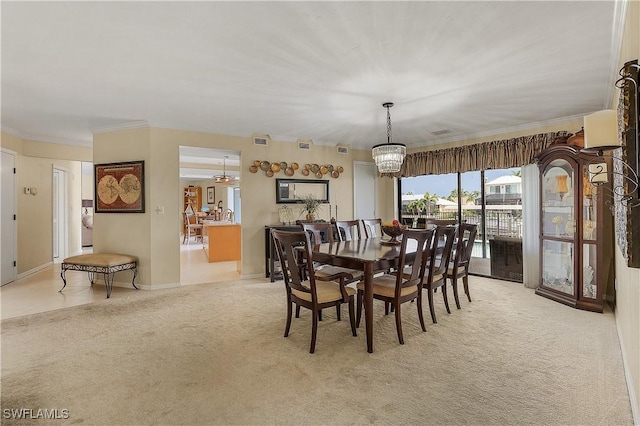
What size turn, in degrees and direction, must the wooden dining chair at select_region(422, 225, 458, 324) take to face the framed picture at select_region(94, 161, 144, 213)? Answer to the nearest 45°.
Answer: approximately 45° to its left

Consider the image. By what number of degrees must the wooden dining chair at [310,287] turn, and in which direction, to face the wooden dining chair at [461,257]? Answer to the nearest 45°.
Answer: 0° — it already faces it

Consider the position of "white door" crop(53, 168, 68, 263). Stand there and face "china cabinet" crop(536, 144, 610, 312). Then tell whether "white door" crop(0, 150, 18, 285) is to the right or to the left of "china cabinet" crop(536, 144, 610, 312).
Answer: right

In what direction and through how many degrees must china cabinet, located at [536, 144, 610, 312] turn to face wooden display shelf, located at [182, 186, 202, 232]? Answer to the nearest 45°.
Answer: approximately 45° to its right

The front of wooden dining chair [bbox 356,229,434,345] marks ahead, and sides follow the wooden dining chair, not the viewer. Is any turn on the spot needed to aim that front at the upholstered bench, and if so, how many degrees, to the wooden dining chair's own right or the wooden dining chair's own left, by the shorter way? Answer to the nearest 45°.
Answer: approximately 45° to the wooden dining chair's own left

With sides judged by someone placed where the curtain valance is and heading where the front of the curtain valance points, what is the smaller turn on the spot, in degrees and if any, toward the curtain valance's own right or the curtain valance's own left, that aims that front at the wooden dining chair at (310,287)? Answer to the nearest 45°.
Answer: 0° — it already faces it

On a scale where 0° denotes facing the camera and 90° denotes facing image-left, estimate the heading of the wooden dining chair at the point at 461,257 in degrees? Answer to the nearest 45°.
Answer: approximately 135°
